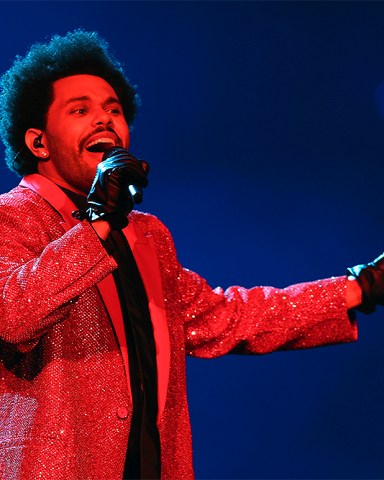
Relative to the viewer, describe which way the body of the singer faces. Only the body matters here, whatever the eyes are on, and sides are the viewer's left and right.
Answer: facing the viewer and to the right of the viewer

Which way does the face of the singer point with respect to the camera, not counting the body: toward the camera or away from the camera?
toward the camera
